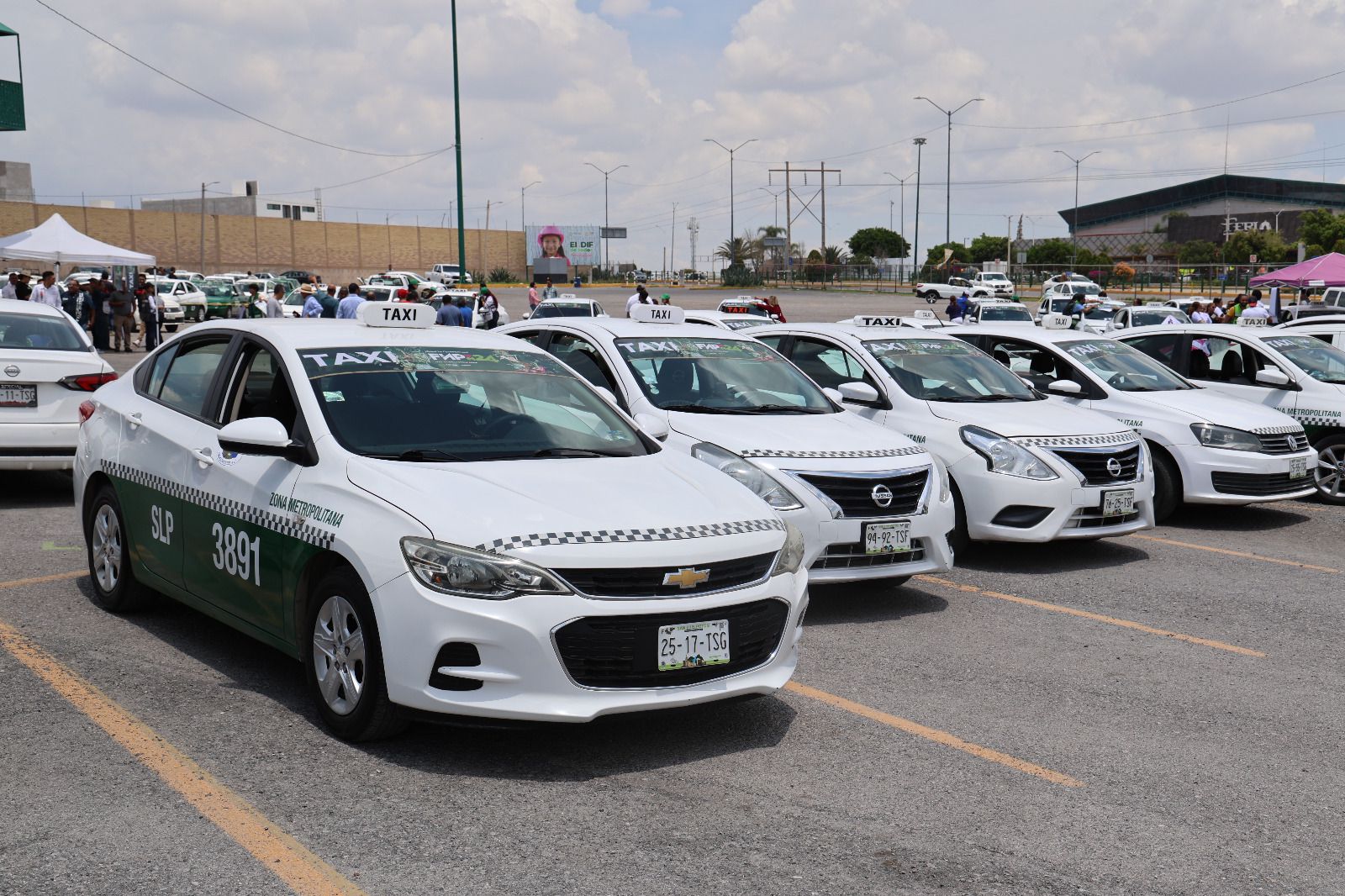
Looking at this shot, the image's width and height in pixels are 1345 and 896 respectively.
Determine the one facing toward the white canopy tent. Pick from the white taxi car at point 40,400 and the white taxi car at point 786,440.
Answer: the white taxi car at point 40,400

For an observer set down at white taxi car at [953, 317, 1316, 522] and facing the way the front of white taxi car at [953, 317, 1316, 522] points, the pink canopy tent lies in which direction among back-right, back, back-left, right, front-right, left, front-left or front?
back-left

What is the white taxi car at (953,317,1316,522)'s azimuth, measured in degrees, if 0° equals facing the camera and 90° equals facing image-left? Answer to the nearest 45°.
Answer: approximately 315°

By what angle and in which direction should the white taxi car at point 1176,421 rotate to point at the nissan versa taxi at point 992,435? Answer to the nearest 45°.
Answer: approximately 90° to its right

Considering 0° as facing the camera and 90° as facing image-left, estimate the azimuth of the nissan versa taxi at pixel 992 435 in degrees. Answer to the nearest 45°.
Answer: approximately 315°

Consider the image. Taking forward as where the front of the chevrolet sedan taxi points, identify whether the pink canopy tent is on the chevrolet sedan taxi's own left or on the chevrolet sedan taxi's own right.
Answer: on the chevrolet sedan taxi's own left

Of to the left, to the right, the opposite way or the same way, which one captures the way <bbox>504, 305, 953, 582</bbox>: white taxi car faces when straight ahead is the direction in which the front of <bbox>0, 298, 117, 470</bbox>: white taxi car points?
the opposite way

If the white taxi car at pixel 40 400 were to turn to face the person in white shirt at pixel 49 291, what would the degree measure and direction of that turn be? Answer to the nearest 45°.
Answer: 0° — it already faces them

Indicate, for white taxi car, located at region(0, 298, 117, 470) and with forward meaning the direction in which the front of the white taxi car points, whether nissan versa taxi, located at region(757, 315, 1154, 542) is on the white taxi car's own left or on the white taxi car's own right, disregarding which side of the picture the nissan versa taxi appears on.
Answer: on the white taxi car's own right

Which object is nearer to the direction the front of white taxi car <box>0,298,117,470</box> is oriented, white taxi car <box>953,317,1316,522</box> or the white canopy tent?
the white canopy tent

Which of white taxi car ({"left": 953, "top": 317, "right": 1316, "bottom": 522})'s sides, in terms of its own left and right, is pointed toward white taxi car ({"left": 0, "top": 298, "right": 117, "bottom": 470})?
right

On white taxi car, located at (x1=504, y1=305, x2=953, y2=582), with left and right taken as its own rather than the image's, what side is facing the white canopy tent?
back

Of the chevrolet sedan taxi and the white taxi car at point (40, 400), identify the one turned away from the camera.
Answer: the white taxi car

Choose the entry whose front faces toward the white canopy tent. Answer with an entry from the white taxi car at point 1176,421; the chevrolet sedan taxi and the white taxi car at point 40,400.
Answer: the white taxi car at point 40,400
